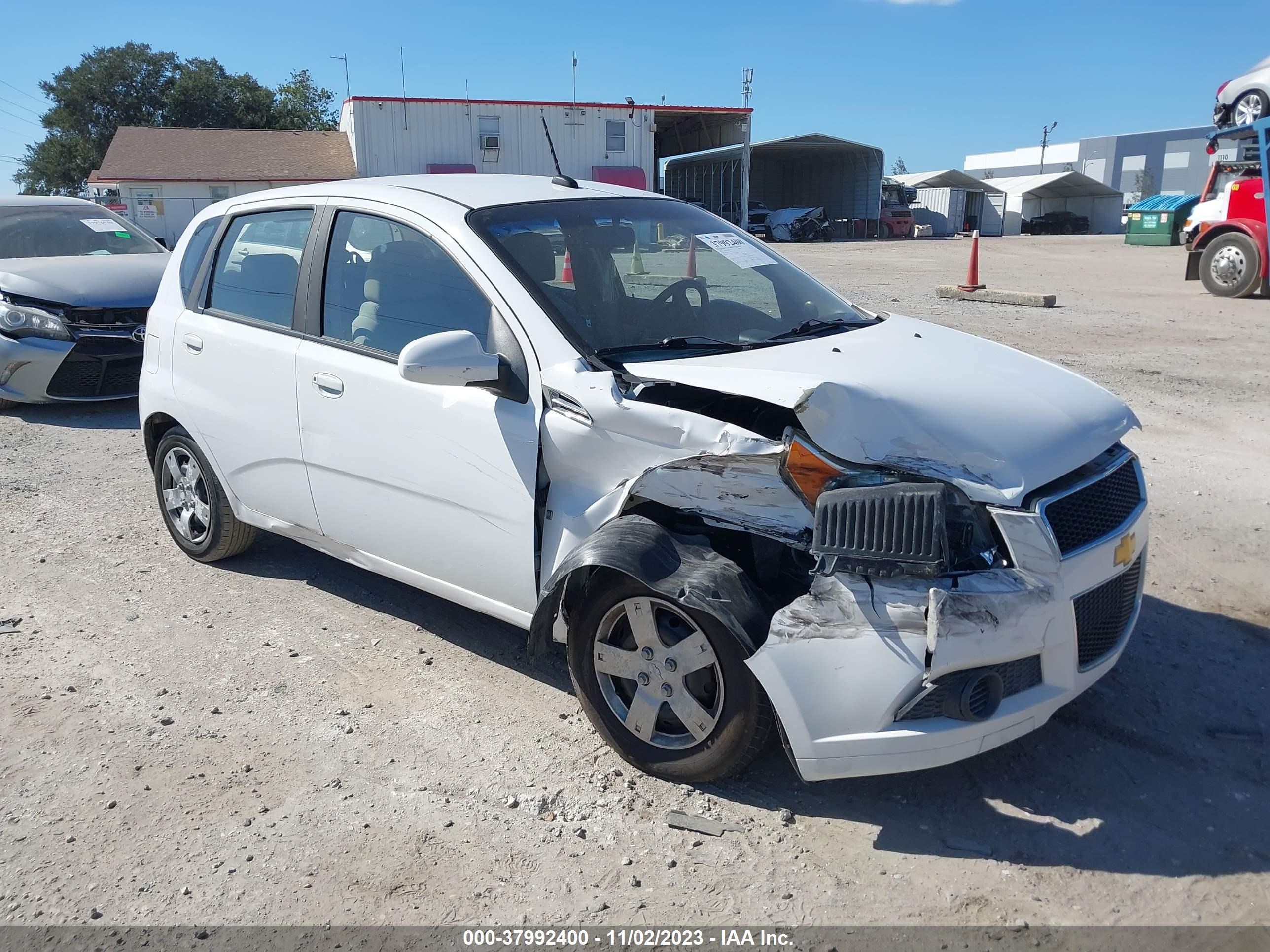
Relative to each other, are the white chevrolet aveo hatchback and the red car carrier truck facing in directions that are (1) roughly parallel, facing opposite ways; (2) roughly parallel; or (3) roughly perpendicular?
roughly parallel, facing opposite ways

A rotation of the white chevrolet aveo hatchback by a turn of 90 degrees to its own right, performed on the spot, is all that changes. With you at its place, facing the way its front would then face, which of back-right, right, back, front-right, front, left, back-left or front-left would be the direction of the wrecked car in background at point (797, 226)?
back-right

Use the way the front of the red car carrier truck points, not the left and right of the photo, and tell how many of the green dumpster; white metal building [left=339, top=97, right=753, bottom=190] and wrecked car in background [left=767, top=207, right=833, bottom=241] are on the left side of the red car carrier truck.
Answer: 0

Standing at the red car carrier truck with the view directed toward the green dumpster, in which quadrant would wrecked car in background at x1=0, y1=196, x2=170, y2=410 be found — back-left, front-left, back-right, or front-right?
back-left

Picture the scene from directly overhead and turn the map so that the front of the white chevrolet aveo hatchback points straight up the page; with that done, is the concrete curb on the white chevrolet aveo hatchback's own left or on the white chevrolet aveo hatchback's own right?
on the white chevrolet aveo hatchback's own left

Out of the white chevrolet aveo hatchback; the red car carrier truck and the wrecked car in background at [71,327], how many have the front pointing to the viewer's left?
1

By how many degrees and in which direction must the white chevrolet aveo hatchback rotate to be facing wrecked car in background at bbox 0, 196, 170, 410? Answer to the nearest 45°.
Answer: approximately 180°

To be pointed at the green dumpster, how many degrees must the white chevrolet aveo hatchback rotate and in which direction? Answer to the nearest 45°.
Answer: approximately 90° to its left

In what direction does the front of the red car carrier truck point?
to the viewer's left

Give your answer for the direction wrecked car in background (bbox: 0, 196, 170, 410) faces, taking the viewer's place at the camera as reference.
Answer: facing the viewer and to the right of the viewer

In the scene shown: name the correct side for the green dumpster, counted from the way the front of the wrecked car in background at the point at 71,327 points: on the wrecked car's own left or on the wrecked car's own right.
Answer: on the wrecked car's own left

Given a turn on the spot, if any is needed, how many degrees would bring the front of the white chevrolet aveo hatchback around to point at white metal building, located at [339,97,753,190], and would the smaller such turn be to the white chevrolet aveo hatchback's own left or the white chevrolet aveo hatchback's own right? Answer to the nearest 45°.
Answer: approximately 135° to the white chevrolet aveo hatchback's own left

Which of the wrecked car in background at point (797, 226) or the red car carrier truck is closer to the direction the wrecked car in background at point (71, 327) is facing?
the red car carrier truck

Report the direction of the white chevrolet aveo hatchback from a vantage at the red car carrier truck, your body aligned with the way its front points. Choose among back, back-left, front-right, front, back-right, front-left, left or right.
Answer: left

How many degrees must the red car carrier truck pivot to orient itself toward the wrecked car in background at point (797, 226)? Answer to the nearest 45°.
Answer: approximately 45° to its right
